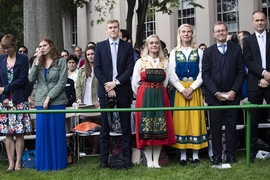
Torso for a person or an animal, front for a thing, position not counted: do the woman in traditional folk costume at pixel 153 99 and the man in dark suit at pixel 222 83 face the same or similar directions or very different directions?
same or similar directions

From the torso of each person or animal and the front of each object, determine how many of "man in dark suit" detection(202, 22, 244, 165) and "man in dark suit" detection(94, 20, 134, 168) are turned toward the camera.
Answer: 2

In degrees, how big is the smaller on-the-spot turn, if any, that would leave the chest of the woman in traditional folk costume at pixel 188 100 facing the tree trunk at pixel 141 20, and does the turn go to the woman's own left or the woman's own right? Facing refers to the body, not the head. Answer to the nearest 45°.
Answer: approximately 180°

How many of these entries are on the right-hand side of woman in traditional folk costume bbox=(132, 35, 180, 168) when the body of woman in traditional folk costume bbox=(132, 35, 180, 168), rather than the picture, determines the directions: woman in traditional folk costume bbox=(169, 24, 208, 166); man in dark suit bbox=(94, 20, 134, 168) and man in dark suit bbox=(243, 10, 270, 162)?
1

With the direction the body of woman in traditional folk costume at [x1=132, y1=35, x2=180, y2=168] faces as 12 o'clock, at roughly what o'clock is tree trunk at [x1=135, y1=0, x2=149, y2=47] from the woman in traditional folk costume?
The tree trunk is roughly at 6 o'clock from the woman in traditional folk costume.

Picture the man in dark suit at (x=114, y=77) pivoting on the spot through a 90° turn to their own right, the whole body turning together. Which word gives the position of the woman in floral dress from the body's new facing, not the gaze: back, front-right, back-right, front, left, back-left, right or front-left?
front

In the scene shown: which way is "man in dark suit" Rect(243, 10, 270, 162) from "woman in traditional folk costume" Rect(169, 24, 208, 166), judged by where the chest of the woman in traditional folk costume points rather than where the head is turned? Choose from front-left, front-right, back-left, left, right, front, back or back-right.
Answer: left

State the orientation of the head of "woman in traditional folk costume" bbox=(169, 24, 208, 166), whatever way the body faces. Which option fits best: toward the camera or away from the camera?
toward the camera

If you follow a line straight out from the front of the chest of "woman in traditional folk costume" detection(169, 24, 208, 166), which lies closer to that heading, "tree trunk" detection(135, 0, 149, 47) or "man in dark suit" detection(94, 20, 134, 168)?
the man in dark suit

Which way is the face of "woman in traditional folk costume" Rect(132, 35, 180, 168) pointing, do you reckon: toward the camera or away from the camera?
toward the camera

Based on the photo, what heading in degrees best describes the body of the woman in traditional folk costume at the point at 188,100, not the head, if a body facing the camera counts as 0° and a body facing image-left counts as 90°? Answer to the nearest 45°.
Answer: approximately 0°

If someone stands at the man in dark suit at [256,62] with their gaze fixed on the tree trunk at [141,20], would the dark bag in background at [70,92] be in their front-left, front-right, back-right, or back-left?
front-left

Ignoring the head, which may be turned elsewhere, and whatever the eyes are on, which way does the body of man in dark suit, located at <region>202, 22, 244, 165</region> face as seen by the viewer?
toward the camera

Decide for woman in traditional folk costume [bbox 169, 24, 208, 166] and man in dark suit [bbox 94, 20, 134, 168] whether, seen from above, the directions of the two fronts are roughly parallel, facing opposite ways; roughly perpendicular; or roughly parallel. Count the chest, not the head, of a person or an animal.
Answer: roughly parallel

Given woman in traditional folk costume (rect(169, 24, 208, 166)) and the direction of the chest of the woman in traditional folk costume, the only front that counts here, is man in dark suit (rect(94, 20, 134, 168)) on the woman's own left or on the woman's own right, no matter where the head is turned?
on the woman's own right
